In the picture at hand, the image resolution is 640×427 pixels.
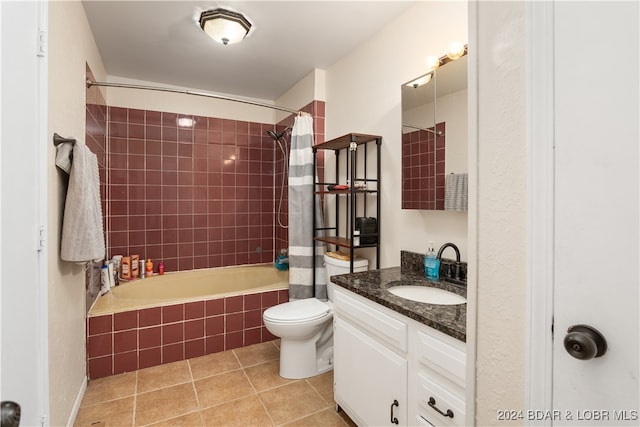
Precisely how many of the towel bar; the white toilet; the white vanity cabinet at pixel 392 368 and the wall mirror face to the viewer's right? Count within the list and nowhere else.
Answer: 1

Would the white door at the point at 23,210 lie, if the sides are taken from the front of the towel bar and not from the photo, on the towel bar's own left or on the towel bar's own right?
on the towel bar's own right

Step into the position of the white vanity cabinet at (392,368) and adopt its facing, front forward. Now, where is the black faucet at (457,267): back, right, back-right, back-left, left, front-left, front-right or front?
back

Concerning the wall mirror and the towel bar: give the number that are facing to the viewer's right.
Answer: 1

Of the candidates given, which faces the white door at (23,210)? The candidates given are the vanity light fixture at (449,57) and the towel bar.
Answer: the vanity light fixture

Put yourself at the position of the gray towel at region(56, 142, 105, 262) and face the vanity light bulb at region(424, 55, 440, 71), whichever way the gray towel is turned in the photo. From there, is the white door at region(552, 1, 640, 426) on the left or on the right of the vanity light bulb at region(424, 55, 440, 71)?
right

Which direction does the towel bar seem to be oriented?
to the viewer's right

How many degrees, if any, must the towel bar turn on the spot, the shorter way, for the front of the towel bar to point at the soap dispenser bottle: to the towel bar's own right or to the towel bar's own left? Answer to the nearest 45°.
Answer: approximately 45° to the towel bar's own right
